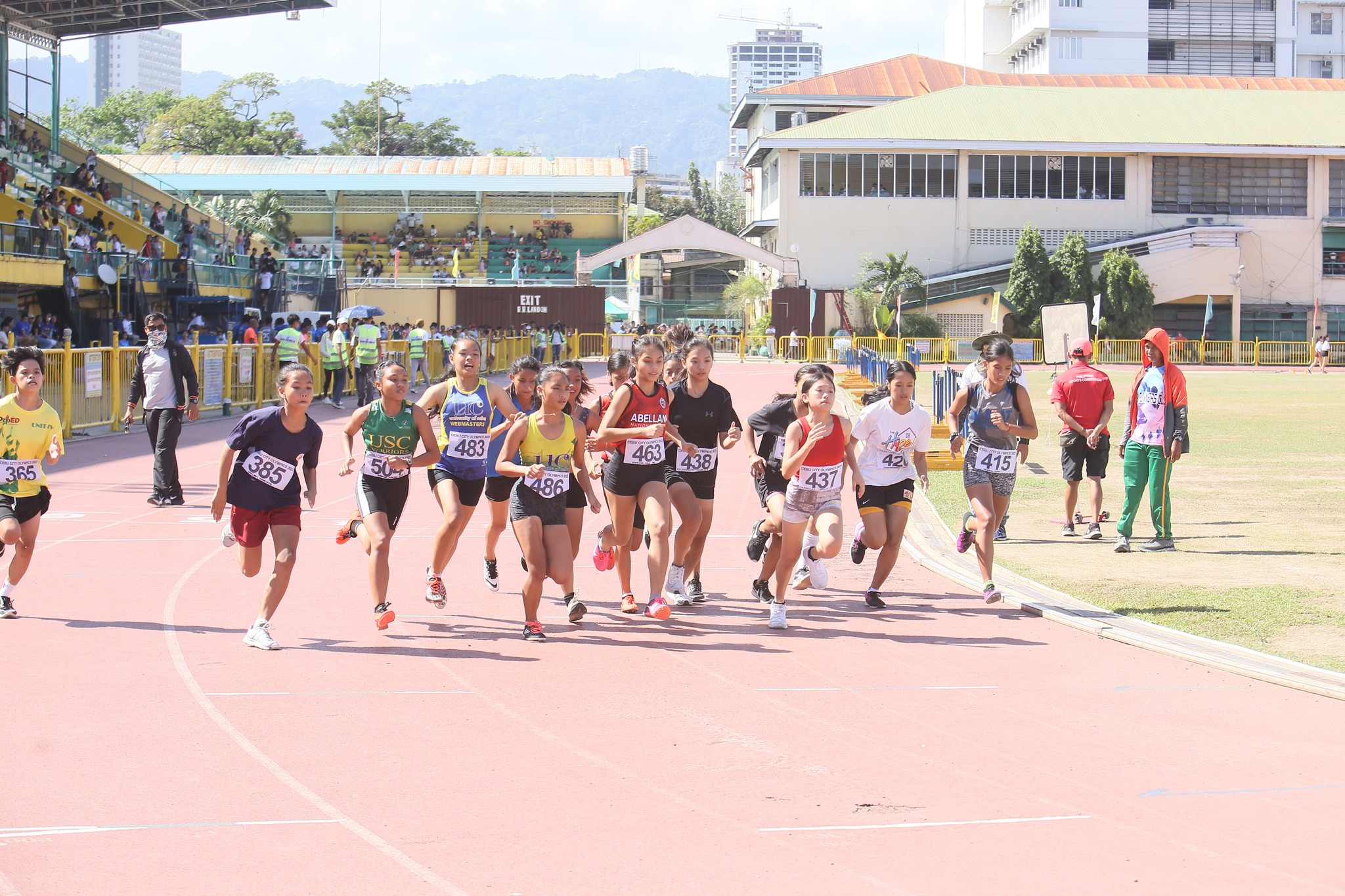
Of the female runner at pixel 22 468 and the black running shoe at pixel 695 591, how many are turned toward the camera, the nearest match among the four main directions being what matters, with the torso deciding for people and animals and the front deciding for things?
2

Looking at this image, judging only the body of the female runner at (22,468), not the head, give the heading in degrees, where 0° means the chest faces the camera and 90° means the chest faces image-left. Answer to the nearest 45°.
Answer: approximately 0°

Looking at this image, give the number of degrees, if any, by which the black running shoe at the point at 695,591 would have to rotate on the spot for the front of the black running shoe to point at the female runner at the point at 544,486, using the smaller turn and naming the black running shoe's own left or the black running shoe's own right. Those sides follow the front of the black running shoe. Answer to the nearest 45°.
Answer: approximately 45° to the black running shoe's own right

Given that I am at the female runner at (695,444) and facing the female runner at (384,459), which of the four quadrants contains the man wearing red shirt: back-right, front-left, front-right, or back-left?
back-right

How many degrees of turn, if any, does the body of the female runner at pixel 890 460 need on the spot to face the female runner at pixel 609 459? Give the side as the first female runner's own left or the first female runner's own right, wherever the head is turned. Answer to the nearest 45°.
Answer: approximately 135° to the first female runner's own right

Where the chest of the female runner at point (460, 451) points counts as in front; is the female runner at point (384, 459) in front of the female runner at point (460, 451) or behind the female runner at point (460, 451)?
in front

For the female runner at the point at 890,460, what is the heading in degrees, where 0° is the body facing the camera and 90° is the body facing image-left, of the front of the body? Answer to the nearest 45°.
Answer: approximately 315°

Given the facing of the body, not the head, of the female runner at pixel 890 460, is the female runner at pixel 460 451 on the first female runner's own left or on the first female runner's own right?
on the first female runner's own right

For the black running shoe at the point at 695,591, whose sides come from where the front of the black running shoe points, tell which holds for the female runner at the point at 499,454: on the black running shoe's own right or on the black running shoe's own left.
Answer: on the black running shoe's own right
